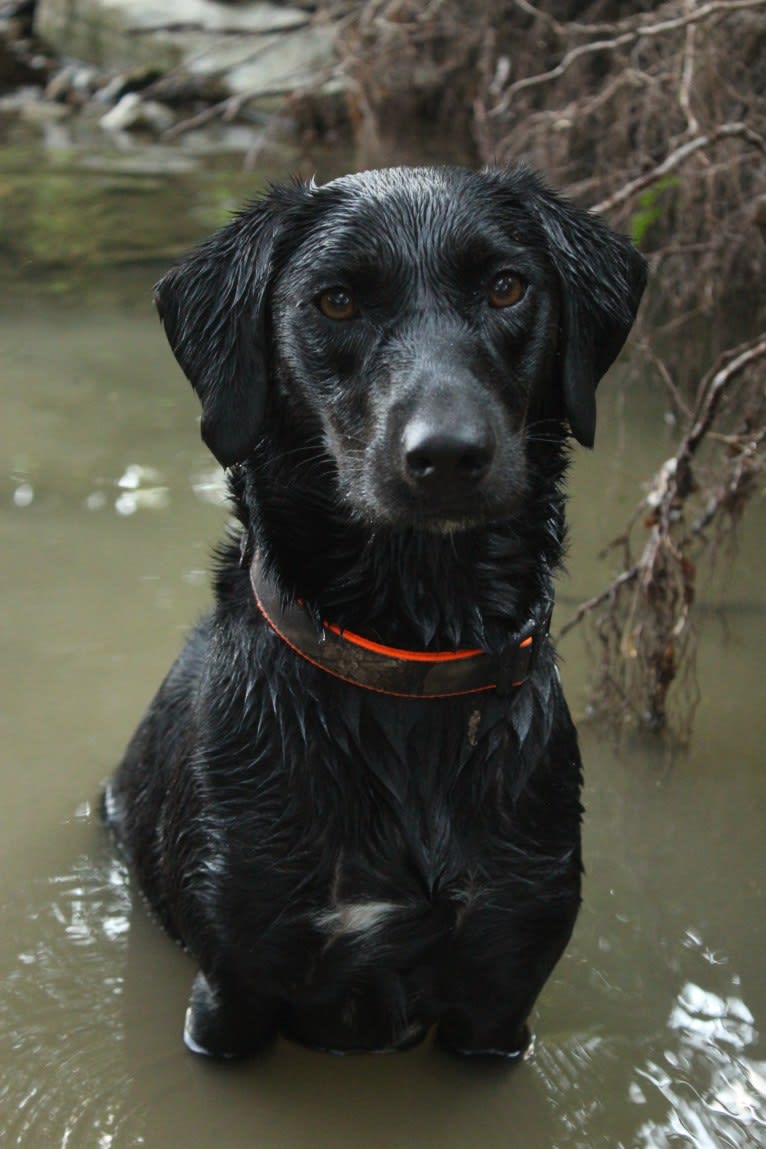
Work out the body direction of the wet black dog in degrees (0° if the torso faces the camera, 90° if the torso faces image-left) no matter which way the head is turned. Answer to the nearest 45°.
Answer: approximately 0°

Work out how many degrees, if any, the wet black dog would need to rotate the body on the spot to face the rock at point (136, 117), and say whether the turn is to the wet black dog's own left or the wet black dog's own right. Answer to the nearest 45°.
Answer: approximately 180°

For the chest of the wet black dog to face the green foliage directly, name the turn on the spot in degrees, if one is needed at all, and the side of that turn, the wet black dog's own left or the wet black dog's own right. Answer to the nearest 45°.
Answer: approximately 180°

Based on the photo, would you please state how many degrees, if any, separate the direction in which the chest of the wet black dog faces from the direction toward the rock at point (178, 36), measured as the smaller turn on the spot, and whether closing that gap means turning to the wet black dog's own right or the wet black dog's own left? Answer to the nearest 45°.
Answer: approximately 180°
